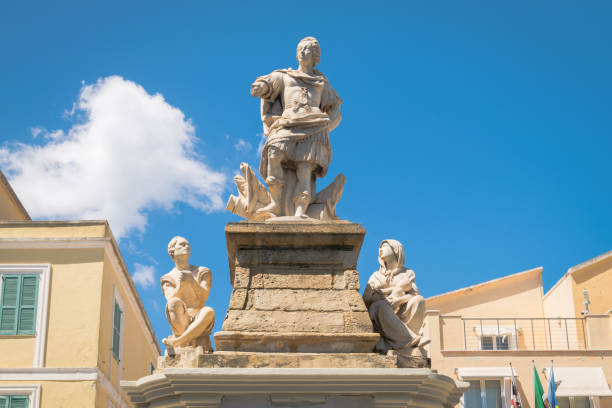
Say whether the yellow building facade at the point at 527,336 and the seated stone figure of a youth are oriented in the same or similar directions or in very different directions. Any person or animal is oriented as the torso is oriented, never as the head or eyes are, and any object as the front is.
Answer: same or similar directions

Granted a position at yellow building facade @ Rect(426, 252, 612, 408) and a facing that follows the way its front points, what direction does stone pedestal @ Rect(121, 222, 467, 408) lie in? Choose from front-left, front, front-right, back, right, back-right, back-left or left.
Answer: front

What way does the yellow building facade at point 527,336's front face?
toward the camera

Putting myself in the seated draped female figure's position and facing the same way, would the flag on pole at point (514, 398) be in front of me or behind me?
behind

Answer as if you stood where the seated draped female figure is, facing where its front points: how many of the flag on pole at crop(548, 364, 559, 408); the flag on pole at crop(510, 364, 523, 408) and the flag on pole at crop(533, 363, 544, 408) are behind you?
3

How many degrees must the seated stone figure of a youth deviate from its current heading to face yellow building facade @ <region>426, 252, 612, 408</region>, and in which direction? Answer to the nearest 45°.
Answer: approximately 135° to its left

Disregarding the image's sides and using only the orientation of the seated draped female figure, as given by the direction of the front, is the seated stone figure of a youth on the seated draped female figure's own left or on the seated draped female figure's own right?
on the seated draped female figure's own right

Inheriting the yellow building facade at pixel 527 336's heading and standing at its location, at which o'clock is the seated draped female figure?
The seated draped female figure is roughly at 12 o'clock from the yellow building facade.

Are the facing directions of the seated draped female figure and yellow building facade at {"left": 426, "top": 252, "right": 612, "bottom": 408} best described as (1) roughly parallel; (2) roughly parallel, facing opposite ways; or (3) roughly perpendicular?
roughly parallel

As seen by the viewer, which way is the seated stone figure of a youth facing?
toward the camera

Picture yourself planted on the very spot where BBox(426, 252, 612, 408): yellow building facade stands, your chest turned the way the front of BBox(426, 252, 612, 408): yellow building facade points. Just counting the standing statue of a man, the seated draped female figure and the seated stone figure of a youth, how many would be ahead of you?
3

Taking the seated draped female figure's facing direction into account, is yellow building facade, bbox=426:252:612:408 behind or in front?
behind
